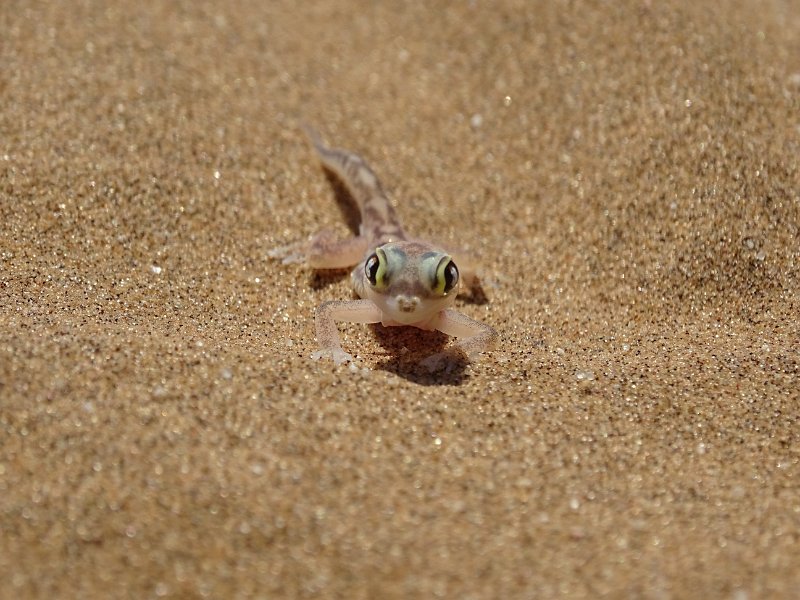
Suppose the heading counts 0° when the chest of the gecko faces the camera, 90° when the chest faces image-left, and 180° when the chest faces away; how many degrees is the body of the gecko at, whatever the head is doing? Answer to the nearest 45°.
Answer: approximately 0°
